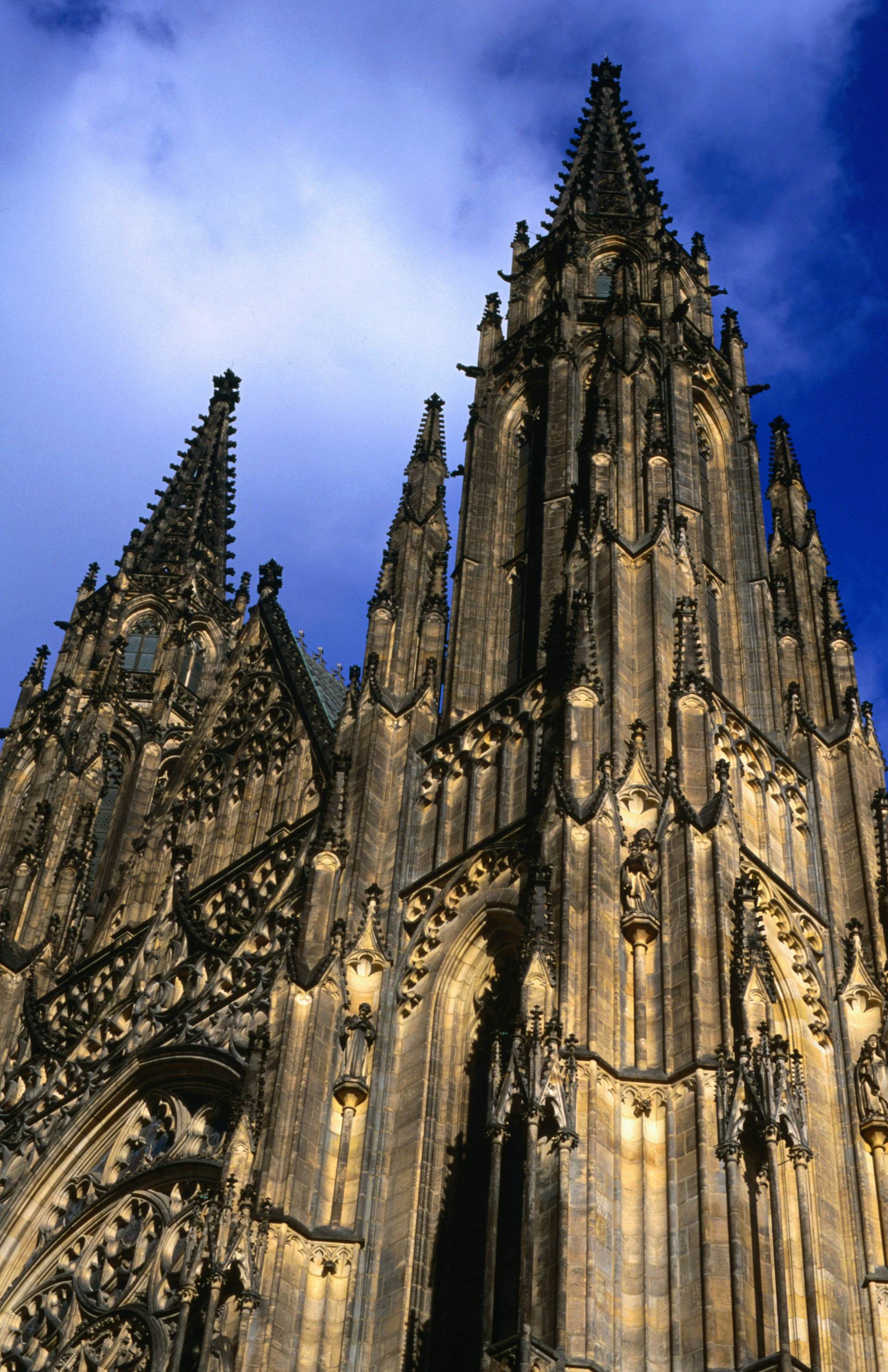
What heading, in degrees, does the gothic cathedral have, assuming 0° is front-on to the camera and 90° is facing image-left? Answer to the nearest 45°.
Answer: approximately 45°
